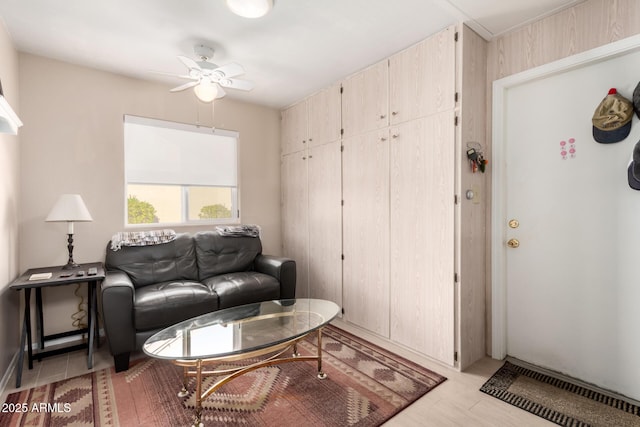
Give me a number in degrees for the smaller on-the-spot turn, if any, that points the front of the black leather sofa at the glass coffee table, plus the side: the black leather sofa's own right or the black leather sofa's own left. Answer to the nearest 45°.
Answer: approximately 45° to the black leather sofa's own right

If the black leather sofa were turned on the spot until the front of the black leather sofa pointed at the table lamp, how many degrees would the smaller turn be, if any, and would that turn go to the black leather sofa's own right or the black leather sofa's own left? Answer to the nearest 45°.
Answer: approximately 135° to the black leather sofa's own right

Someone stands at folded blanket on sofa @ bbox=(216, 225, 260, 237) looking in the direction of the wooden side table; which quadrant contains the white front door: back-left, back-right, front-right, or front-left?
back-left

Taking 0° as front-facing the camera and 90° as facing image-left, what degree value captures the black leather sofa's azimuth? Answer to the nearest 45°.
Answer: approximately 315°
